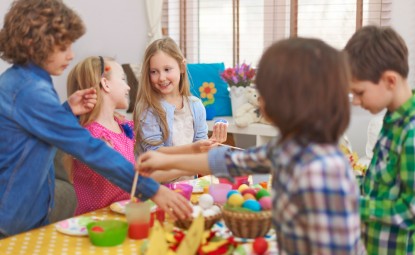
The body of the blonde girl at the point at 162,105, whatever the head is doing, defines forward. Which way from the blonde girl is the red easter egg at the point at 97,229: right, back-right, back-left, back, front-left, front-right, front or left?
front-right

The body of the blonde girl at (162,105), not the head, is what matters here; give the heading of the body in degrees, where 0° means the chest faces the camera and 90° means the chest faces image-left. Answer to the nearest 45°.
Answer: approximately 315°

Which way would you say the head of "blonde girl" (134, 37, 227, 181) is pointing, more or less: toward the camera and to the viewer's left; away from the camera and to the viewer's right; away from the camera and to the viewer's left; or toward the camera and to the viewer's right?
toward the camera and to the viewer's left

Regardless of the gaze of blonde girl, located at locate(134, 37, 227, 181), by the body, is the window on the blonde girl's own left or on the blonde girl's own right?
on the blonde girl's own left

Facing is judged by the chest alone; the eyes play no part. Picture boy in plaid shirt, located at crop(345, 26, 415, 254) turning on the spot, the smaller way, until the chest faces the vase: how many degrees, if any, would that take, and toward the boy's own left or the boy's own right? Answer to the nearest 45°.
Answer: approximately 90° to the boy's own right

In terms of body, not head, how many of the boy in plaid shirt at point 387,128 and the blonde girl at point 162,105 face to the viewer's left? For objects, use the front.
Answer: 1

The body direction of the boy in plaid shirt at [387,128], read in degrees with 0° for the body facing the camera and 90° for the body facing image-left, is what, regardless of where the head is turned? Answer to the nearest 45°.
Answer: approximately 90°
